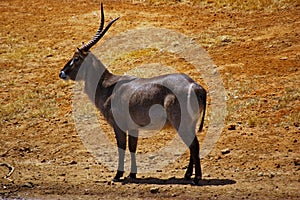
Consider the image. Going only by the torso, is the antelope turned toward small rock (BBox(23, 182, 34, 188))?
yes

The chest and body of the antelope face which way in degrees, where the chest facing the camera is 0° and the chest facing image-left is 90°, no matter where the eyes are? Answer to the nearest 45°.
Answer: approximately 90°
